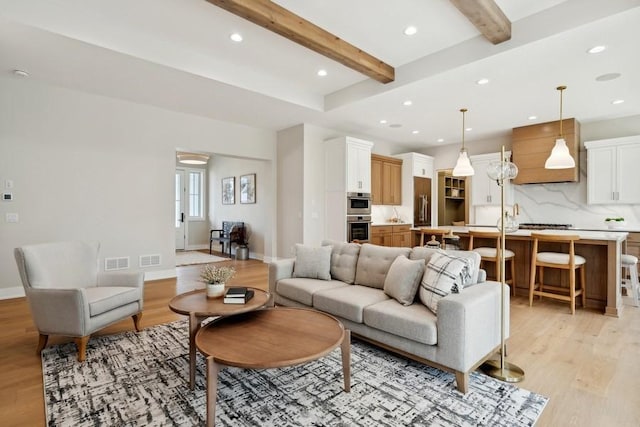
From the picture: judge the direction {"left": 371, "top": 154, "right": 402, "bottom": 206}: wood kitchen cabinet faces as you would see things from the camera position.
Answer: facing the viewer and to the right of the viewer

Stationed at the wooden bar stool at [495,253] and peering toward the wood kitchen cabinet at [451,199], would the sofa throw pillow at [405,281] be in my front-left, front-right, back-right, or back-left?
back-left

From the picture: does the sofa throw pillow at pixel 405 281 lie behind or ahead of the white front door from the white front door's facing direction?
ahead

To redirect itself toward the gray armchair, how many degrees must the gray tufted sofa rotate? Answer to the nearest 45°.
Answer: approximately 45° to its right

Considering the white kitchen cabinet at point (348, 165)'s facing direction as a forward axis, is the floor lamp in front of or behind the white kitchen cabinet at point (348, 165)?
in front

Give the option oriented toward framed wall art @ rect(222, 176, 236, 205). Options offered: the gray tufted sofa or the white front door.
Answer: the white front door

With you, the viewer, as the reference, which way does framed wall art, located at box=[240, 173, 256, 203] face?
facing the viewer and to the left of the viewer

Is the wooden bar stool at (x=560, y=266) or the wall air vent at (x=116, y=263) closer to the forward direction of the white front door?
the wooden bar stool

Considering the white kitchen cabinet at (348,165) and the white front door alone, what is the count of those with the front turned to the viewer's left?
0

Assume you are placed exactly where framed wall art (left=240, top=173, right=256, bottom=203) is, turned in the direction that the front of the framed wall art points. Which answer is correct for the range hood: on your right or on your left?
on your left

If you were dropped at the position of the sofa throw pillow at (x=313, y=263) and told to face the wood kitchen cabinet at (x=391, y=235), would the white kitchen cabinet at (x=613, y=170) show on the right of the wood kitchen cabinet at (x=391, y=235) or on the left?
right

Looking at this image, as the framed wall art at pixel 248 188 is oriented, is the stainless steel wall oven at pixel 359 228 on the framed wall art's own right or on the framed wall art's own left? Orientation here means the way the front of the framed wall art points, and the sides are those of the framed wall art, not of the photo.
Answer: on the framed wall art's own left

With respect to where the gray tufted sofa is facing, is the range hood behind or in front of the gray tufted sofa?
behind

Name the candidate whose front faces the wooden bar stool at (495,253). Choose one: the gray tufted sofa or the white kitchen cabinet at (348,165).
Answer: the white kitchen cabinet
